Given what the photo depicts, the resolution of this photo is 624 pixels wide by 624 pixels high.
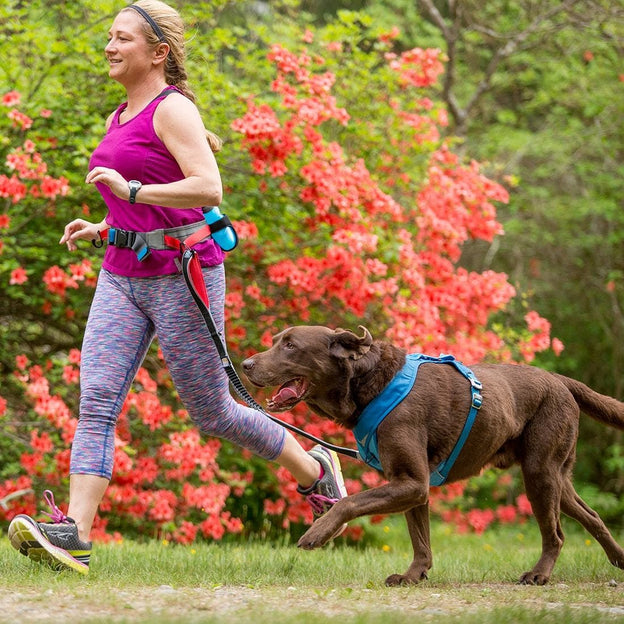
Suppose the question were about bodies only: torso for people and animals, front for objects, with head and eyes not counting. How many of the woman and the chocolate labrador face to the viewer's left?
2

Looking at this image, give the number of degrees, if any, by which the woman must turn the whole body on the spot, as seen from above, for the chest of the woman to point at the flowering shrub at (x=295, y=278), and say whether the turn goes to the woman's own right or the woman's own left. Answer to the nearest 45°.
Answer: approximately 90° to the woman's own right

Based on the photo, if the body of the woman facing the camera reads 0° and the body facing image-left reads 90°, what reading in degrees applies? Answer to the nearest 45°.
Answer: approximately 90°

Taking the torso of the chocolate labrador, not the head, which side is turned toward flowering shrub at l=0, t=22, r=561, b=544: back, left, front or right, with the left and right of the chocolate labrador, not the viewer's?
right

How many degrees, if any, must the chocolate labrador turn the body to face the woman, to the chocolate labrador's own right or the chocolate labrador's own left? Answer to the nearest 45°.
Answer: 0° — it already faces them

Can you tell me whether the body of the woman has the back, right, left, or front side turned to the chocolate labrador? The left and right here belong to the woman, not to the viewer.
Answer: back

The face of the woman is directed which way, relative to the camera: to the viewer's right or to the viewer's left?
to the viewer's left

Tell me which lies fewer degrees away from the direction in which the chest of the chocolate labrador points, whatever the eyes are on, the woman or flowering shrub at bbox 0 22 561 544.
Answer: the woman

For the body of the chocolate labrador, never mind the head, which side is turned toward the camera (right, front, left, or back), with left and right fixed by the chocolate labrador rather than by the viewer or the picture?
left
